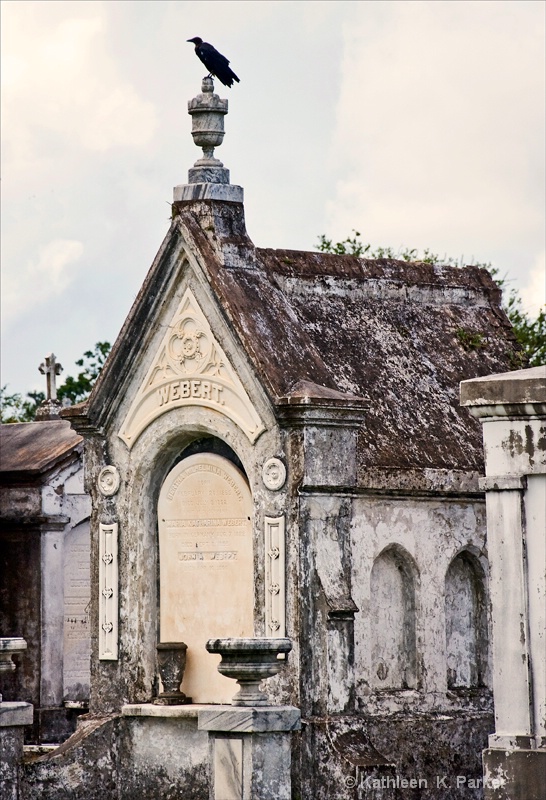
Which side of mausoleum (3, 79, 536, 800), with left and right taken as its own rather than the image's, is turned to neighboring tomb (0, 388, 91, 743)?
right

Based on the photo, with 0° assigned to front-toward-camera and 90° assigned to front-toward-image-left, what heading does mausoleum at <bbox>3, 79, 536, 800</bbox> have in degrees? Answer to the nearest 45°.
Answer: approximately 45°

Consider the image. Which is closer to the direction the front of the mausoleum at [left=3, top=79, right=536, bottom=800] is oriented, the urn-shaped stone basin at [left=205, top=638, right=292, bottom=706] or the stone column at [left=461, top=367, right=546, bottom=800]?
the urn-shaped stone basin

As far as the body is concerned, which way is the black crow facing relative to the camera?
to the viewer's left
